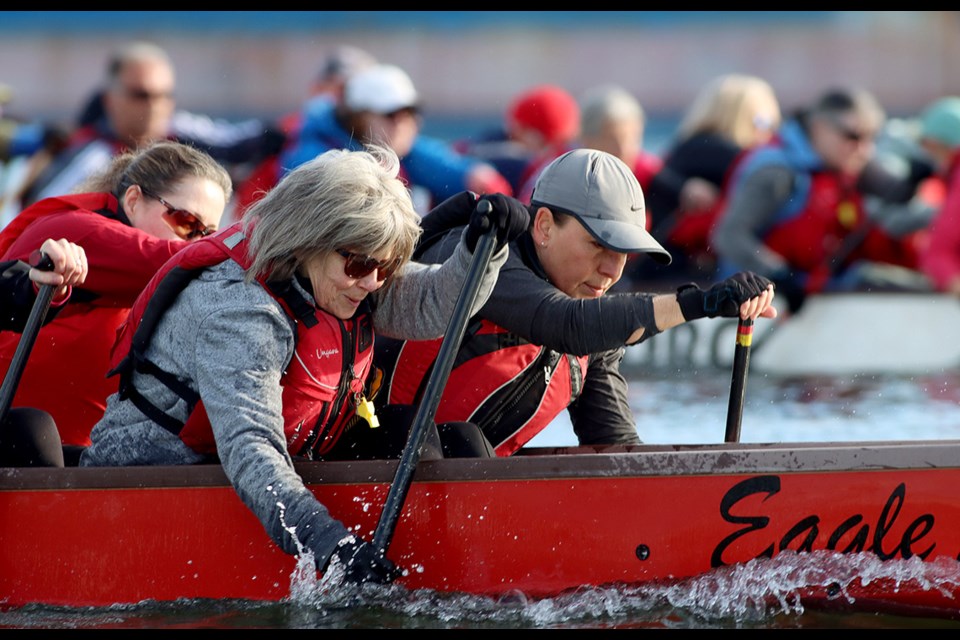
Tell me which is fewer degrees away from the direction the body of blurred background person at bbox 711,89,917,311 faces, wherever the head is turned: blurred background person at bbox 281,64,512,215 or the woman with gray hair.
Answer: the woman with gray hair

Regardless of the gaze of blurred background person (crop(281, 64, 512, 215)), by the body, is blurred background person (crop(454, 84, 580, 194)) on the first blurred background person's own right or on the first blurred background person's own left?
on the first blurred background person's own left

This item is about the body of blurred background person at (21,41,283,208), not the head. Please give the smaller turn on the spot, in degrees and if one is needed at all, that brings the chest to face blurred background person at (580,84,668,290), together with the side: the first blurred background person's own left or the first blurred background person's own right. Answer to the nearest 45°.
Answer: approximately 45° to the first blurred background person's own left

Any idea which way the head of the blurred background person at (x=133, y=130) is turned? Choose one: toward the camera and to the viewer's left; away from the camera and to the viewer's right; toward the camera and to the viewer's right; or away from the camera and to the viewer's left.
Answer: toward the camera and to the viewer's right

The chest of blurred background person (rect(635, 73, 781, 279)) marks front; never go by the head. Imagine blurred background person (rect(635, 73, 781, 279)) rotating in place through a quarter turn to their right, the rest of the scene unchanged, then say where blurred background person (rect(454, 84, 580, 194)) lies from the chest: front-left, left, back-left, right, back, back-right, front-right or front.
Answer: back-right

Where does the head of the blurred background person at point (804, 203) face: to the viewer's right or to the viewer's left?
to the viewer's right

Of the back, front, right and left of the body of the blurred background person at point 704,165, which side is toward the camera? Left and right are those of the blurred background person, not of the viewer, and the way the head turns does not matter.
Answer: right

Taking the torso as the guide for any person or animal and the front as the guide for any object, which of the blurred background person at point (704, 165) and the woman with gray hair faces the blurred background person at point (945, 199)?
the blurred background person at point (704, 165)
